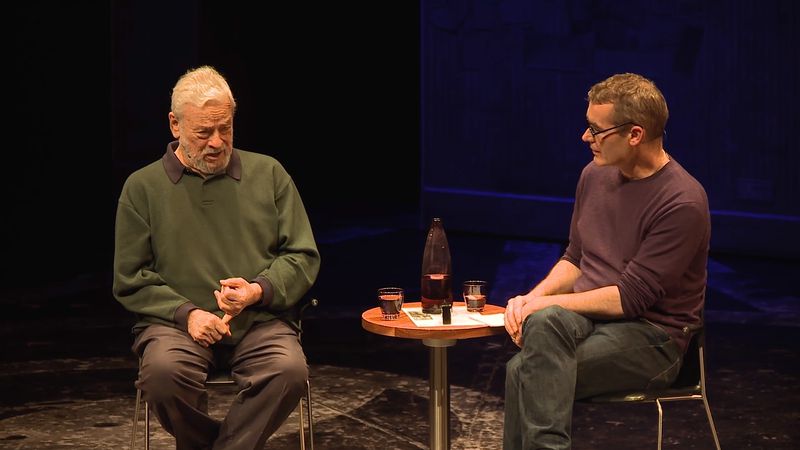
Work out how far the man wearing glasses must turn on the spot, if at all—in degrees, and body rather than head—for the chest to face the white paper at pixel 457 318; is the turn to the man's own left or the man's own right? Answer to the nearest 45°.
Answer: approximately 45° to the man's own right

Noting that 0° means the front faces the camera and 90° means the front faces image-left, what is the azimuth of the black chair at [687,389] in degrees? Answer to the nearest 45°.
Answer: approximately 90°

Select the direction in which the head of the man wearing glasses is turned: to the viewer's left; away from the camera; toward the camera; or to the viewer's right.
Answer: to the viewer's left

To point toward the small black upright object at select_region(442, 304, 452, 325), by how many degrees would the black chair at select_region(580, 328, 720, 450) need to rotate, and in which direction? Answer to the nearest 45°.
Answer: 0° — it already faces it

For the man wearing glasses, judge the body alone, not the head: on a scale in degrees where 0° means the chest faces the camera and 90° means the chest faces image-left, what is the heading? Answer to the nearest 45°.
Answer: approximately 45°

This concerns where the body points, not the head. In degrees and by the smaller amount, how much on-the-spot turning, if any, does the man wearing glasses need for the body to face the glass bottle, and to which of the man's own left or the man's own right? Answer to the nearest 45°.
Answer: approximately 45° to the man's own right

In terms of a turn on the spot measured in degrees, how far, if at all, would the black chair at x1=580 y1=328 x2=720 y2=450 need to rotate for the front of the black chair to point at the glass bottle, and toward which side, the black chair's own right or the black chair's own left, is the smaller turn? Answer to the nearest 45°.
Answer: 0° — it already faces it
